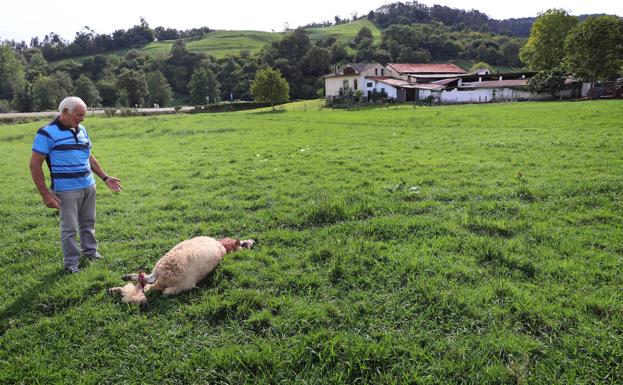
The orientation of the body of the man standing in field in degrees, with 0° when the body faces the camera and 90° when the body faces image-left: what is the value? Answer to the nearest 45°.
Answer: approximately 315°
